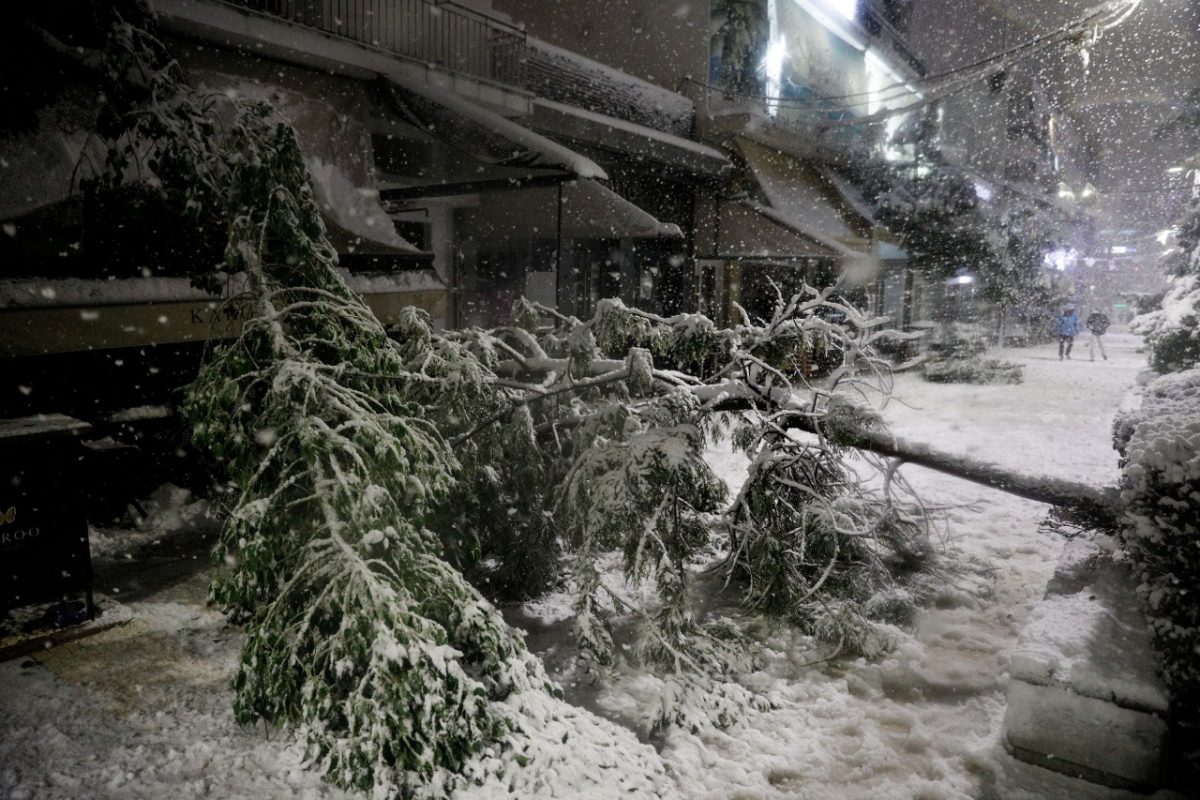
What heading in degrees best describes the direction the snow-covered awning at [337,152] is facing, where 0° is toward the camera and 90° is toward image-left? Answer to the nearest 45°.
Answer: approximately 315°

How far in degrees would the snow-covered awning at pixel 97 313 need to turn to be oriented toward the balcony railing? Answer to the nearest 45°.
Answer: approximately 90° to its left

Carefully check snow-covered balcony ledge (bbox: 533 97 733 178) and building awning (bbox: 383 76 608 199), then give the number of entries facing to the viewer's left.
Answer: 0

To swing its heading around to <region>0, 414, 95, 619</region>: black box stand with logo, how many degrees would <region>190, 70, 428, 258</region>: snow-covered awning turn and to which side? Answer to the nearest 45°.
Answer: approximately 90° to its right

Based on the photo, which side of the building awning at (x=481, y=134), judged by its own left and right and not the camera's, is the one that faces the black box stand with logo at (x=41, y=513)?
right

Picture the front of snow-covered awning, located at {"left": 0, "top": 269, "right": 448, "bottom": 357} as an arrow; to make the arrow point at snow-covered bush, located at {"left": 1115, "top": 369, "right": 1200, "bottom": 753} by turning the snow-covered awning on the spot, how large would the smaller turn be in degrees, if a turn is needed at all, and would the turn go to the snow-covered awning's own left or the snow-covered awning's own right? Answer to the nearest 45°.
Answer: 0° — it already faces it

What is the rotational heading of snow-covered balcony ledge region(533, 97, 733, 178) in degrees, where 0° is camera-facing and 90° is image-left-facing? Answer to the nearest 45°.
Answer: approximately 315°

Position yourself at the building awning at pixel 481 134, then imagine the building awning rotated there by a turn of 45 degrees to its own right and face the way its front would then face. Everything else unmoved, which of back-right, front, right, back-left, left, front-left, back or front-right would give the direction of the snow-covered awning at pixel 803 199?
back-left

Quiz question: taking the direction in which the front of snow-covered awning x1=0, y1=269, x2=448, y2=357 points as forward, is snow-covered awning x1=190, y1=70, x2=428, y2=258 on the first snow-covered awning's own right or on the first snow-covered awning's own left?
on the first snow-covered awning's own left

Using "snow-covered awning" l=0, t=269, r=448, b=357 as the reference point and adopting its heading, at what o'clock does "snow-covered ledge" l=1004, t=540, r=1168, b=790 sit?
The snow-covered ledge is roughly at 12 o'clock from the snow-covered awning.

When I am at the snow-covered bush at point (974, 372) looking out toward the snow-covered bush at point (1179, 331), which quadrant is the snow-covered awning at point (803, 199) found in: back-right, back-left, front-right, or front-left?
back-right

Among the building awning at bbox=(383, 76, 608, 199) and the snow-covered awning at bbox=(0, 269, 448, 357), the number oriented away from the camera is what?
0
